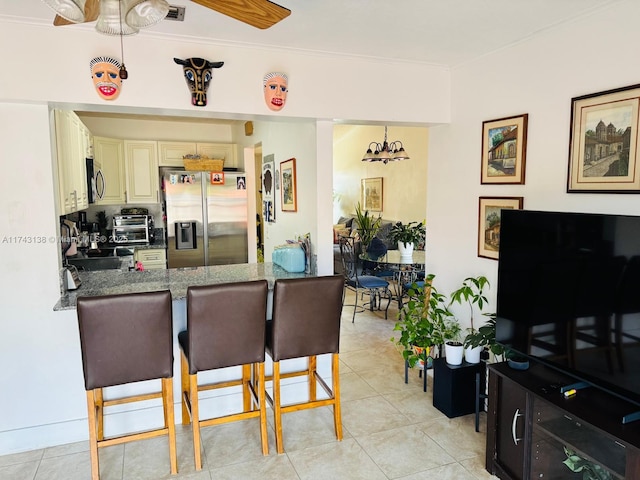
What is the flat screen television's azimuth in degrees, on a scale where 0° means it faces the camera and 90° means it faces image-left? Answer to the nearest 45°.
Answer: approximately 45°

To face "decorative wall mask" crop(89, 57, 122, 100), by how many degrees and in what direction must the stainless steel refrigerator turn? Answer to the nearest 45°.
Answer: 0° — it already faces it

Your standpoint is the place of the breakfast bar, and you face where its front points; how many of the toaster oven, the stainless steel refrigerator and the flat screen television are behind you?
2

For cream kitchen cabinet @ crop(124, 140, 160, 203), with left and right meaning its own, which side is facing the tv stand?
front

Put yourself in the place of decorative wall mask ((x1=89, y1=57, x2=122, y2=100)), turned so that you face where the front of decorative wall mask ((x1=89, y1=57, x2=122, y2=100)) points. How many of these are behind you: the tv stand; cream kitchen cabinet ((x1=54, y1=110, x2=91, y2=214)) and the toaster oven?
2

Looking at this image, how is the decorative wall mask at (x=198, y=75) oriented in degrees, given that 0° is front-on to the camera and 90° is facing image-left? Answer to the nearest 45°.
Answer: approximately 0°

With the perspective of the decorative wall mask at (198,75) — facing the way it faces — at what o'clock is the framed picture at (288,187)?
The framed picture is roughly at 7 o'clock from the decorative wall mask.

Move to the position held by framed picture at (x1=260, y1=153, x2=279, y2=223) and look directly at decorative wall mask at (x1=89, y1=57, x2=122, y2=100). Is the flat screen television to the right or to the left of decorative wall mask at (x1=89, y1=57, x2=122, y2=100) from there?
left

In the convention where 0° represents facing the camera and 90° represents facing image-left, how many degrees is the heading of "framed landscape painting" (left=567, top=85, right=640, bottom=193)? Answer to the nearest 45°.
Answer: approximately 45°

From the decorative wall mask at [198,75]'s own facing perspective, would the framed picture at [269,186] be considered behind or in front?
behind

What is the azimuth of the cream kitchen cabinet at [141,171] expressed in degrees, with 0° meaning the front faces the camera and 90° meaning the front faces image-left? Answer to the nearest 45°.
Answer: approximately 0°
